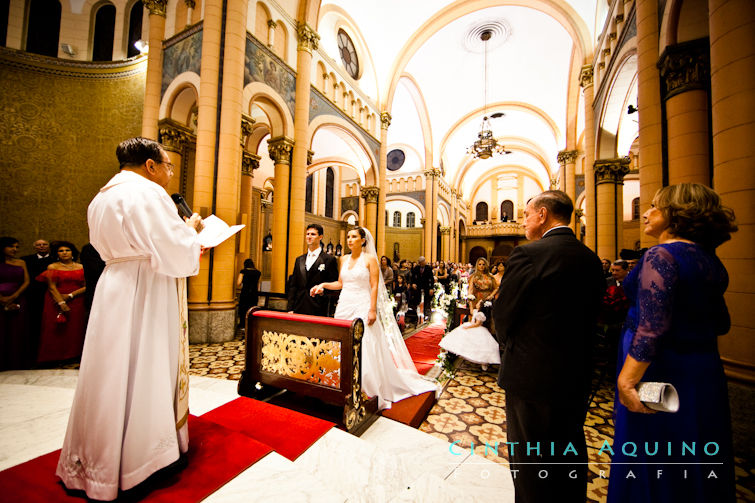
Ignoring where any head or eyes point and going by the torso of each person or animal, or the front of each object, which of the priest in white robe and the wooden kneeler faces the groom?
the priest in white robe

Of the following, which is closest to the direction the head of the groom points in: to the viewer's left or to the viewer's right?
to the viewer's left

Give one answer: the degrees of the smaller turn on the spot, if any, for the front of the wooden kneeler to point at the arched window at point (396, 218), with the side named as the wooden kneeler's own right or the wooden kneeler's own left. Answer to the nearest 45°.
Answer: approximately 135° to the wooden kneeler's own right

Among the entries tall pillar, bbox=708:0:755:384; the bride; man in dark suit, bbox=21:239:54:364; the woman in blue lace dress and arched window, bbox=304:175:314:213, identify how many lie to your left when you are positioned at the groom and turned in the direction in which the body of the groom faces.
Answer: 3

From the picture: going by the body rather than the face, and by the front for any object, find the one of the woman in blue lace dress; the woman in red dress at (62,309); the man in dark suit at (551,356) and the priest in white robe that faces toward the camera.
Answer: the woman in red dress

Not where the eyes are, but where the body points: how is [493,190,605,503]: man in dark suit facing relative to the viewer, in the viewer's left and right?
facing away from the viewer and to the left of the viewer

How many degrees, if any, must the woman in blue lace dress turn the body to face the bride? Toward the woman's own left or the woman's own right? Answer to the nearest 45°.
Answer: approximately 45° to the woman's own left

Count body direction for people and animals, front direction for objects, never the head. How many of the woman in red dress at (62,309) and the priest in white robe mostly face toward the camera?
1

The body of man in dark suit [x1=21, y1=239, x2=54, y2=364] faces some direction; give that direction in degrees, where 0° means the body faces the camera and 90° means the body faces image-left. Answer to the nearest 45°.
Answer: approximately 315°

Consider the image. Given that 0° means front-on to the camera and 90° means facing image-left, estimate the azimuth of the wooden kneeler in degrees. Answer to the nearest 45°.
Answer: approximately 45°

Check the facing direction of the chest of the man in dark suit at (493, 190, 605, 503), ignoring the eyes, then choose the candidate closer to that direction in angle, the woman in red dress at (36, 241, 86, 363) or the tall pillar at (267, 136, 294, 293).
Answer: the tall pillar

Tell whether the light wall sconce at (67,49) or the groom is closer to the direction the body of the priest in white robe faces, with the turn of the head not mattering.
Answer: the groom

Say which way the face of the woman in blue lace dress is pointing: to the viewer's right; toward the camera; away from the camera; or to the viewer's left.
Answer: to the viewer's left

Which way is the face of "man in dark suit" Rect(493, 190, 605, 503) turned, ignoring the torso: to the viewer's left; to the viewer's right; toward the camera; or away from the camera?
to the viewer's left
